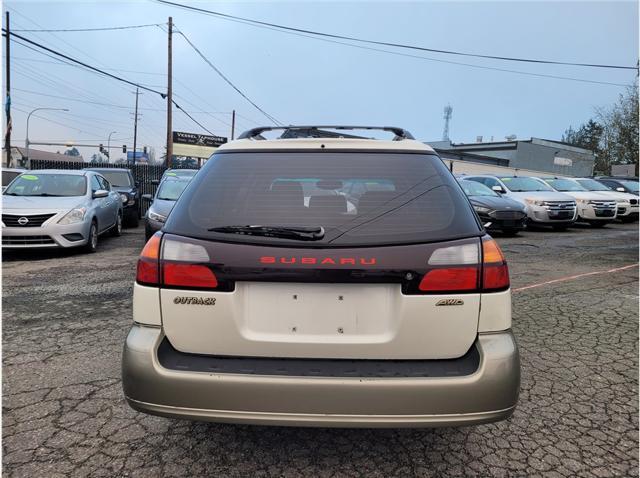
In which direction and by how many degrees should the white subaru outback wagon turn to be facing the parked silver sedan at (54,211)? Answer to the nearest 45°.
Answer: approximately 45° to its left

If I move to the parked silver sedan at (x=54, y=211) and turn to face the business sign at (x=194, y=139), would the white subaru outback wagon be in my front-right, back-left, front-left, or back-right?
back-right

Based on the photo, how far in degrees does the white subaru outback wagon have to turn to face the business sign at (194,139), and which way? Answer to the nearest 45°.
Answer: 0° — it already faces it

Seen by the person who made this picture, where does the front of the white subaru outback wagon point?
facing away from the viewer
